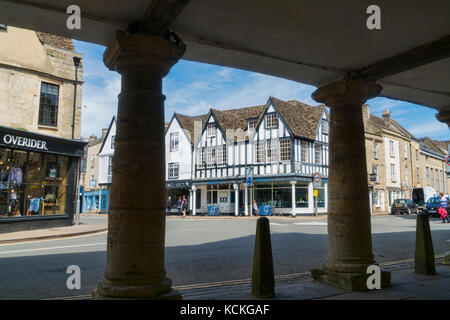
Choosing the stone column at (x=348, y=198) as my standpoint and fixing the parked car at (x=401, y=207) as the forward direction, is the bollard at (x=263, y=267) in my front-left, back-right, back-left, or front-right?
back-left

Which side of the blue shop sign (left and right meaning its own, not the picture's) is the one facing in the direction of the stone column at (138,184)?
front

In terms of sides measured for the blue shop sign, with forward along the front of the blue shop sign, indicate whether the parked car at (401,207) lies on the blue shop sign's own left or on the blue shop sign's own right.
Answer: on the blue shop sign's own left

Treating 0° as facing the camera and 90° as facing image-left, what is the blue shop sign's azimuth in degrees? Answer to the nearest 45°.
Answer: approximately 0°

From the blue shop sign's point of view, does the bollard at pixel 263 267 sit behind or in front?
in front

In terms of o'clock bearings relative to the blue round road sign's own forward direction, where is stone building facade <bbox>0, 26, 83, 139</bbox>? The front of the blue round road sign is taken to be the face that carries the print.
The stone building facade is roughly at 1 o'clock from the blue round road sign.

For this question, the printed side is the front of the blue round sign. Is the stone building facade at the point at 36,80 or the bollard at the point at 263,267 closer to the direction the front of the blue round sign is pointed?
the bollard

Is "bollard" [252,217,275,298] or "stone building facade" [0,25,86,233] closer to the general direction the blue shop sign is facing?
the bollard

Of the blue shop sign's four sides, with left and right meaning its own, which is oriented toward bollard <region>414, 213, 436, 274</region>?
front
